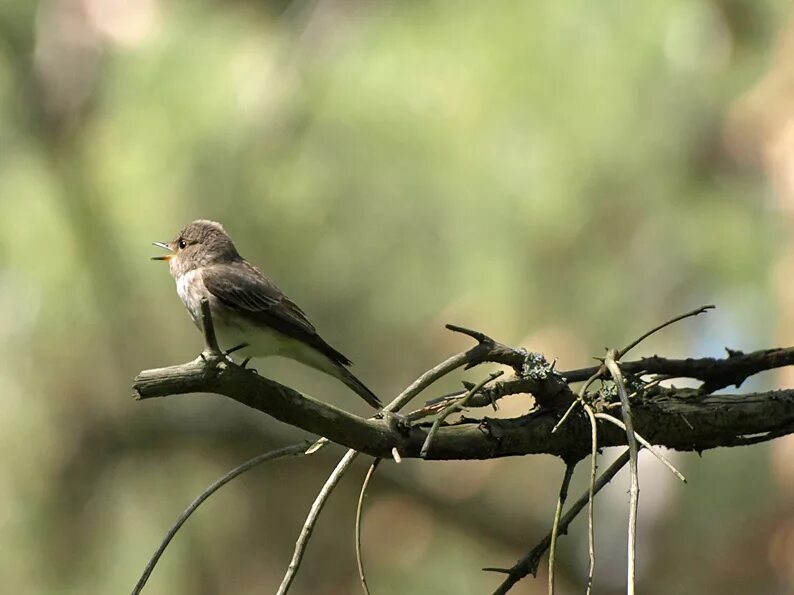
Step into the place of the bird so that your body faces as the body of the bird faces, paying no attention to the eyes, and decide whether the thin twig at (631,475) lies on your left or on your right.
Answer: on your left

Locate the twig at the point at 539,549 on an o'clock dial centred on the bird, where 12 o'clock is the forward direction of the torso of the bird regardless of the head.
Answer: The twig is roughly at 8 o'clock from the bird.

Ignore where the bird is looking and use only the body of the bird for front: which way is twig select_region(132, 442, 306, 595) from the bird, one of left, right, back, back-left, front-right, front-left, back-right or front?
front

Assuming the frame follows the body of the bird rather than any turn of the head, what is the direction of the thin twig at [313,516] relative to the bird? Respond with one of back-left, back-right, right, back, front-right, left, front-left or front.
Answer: back

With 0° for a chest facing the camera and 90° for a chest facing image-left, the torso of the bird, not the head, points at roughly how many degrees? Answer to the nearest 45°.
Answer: approximately 90°
